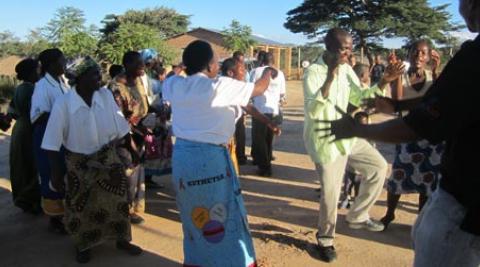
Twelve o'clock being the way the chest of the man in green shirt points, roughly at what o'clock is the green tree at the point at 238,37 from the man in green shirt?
The green tree is roughly at 7 o'clock from the man in green shirt.

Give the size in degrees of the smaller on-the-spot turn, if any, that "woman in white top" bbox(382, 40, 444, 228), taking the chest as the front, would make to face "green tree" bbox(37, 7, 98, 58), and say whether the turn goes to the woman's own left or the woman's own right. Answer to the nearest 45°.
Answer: approximately 135° to the woman's own right

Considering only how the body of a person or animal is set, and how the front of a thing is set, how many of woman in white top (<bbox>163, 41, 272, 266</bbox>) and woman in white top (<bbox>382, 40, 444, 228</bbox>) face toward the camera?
1

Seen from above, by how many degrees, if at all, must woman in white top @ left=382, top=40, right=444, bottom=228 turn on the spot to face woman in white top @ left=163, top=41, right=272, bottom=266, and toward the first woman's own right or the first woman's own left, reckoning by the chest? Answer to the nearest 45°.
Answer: approximately 45° to the first woman's own right

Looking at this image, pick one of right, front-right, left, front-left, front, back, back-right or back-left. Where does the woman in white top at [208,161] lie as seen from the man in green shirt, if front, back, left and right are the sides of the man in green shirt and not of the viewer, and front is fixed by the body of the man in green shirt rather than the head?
right

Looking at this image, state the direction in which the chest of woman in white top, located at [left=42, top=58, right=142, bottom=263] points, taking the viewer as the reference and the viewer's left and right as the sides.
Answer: facing the viewer and to the right of the viewer

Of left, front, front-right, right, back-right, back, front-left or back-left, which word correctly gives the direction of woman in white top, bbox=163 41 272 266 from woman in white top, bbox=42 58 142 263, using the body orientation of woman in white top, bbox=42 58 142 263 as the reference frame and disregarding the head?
front

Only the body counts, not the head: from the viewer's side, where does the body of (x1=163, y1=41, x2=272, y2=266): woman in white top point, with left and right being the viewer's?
facing away from the viewer and to the right of the viewer

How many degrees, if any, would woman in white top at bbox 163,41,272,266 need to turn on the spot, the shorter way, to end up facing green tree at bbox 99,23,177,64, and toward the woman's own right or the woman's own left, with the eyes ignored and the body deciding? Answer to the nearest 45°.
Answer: approximately 45° to the woman's own left

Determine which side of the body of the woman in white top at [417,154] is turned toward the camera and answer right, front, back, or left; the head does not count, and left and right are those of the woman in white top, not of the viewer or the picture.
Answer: front

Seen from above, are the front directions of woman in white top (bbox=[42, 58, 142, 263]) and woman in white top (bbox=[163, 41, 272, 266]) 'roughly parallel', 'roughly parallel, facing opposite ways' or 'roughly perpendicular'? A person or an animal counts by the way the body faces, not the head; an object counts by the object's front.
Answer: roughly perpendicular

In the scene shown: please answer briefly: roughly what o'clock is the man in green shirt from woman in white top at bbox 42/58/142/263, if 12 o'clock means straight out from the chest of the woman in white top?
The man in green shirt is roughly at 11 o'clock from the woman in white top.

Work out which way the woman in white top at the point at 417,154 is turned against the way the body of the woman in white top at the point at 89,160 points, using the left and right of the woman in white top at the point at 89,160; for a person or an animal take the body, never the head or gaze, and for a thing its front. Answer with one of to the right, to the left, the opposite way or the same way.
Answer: to the right

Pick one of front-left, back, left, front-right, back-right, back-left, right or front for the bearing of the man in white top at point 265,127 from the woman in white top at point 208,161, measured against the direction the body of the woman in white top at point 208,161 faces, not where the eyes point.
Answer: front-left
